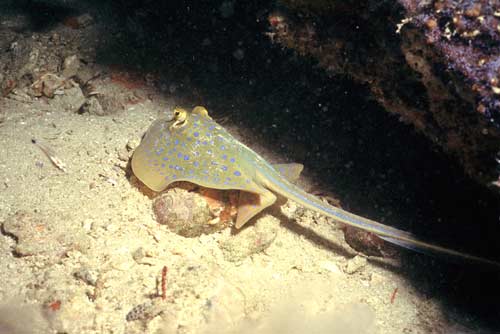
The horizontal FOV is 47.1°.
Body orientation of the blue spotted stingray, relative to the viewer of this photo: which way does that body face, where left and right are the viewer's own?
facing away from the viewer and to the left of the viewer

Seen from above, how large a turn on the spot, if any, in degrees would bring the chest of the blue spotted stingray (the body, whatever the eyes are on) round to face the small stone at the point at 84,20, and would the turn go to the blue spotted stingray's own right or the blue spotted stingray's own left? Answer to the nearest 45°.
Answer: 0° — it already faces it

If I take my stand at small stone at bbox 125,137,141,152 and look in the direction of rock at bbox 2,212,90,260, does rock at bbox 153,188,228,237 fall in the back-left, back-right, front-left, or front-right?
front-left

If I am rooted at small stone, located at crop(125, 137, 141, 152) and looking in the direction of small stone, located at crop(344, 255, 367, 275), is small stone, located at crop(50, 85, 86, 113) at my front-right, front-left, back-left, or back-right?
back-left

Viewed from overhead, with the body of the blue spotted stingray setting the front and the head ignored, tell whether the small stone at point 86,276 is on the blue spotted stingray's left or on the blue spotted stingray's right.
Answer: on the blue spotted stingray's left

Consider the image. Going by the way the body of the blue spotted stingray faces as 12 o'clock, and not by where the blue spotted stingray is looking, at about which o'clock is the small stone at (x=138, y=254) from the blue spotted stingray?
The small stone is roughly at 8 o'clock from the blue spotted stingray.
